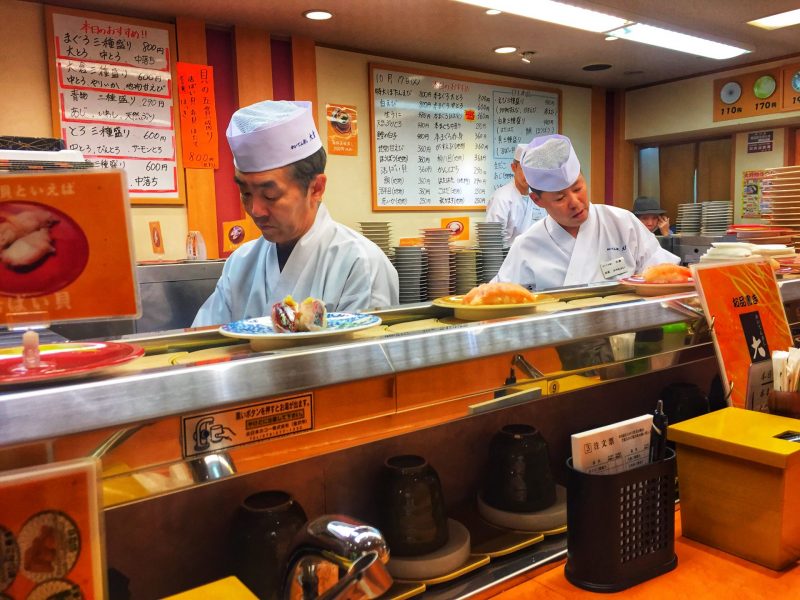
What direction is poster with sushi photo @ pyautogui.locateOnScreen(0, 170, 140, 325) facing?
toward the camera

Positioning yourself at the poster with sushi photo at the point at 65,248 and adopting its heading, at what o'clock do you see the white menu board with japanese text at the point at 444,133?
The white menu board with japanese text is roughly at 7 o'clock from the poster with sushi photo.

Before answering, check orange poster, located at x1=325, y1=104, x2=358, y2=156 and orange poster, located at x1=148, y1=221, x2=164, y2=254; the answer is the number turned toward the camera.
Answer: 2

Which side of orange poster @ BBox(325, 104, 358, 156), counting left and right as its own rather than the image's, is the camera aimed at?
front

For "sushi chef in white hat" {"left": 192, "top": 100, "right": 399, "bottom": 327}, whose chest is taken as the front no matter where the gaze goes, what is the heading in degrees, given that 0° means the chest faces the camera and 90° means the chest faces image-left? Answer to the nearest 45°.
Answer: approximately 45°

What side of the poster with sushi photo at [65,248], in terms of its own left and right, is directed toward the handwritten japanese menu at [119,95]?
back

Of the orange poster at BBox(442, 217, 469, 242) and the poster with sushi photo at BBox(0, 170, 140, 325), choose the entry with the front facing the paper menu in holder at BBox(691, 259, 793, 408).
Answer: the orange poster

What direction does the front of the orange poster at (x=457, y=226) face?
toward the camera

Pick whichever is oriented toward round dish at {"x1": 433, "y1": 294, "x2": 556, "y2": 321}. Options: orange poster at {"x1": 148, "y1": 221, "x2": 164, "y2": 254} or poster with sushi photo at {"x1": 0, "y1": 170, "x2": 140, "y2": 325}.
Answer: the orange poster

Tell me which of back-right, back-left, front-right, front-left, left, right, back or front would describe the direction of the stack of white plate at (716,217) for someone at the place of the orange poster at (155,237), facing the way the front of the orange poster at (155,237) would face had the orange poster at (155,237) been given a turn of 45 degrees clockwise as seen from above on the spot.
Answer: back-left
